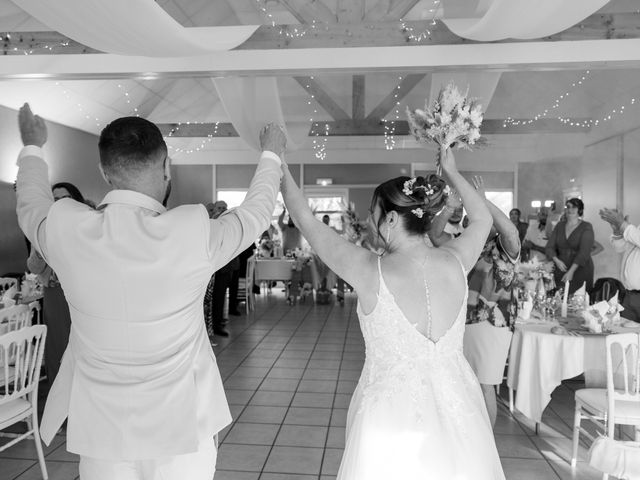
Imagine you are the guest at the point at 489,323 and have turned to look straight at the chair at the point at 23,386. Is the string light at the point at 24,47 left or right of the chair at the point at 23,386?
right

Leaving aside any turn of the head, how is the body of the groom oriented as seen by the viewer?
away from the camera

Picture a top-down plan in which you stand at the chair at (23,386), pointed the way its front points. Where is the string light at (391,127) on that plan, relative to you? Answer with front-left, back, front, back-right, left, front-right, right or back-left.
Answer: right

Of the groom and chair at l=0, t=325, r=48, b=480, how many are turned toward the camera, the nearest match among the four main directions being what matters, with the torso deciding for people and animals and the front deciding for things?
0

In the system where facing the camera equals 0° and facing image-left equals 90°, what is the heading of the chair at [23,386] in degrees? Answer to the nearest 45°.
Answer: approximately 135°

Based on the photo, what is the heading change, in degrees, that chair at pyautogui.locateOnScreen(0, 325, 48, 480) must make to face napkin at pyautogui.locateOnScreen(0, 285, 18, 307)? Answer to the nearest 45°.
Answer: approximately 45° to its right

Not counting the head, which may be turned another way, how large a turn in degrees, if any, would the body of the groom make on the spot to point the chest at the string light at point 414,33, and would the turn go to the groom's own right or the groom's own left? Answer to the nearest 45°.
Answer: approximately 45° to the groom's own right

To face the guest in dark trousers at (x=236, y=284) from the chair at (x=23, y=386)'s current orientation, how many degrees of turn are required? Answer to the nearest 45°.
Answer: approximately 90° to its right

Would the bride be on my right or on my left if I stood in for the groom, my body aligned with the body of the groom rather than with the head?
on my right

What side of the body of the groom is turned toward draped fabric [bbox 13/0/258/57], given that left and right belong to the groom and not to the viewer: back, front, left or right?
front
